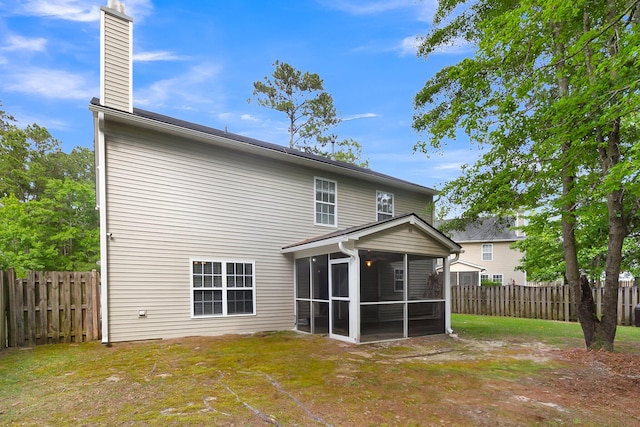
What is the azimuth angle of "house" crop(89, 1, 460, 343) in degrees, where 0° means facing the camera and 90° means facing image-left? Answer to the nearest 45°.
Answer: approximately 135°

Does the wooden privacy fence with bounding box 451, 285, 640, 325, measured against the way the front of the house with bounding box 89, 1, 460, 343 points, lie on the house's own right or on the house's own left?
on the house's own right

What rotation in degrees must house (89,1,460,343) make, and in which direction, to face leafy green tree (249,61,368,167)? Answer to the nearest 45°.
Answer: approximately 45° to its right

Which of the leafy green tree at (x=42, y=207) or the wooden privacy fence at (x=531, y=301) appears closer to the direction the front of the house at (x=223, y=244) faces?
the leafy green tree

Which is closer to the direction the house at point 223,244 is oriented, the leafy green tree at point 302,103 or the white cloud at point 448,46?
the leafy green tree

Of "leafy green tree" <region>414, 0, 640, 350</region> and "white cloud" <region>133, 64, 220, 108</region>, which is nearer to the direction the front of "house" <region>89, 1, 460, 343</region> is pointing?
the white cloud
